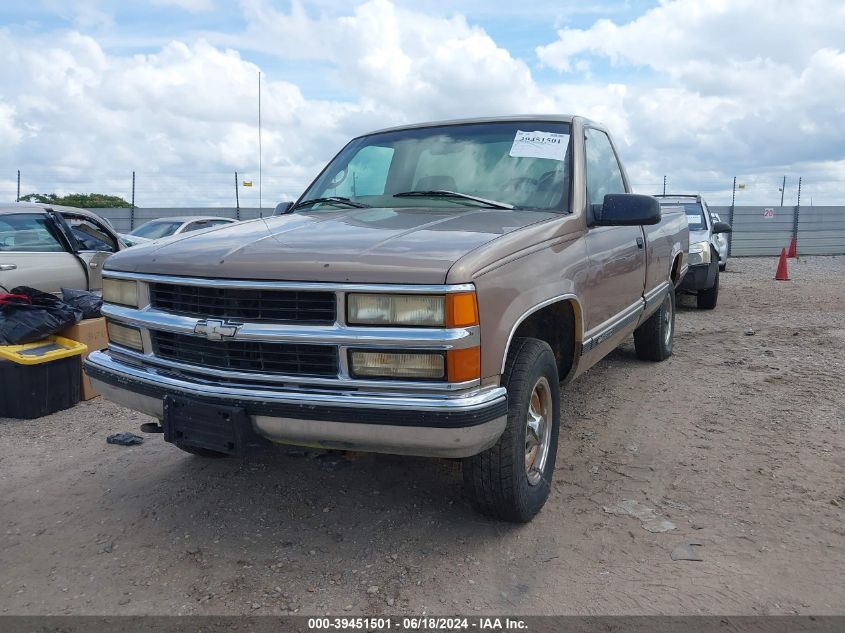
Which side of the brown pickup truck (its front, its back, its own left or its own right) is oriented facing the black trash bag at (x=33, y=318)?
right

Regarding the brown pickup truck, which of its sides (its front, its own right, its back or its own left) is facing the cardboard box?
right

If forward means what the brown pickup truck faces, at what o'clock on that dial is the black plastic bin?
The black plastic bin is roughly at 3 o'clock from the brown pickup truck.

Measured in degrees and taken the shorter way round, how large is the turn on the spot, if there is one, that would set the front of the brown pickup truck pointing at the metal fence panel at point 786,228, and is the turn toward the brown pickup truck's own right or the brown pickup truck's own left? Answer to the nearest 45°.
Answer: approximately 180°

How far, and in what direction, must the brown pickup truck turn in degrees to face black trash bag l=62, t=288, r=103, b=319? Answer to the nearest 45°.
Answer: approximately 90° to its right

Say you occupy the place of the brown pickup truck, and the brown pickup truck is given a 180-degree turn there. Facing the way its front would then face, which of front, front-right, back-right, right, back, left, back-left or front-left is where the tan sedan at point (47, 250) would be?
left

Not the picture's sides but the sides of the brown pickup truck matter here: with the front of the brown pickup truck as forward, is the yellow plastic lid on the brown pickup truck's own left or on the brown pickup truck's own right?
on the brown pickup truck's own right

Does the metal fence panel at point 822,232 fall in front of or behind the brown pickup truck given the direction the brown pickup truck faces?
behind
